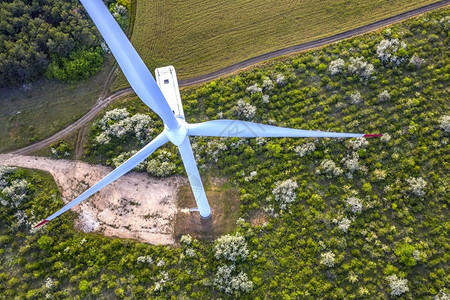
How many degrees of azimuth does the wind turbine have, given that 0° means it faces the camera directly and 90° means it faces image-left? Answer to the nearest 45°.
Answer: approximately 0°

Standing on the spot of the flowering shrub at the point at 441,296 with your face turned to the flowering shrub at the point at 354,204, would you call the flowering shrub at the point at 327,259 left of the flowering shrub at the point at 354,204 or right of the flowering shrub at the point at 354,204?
left
